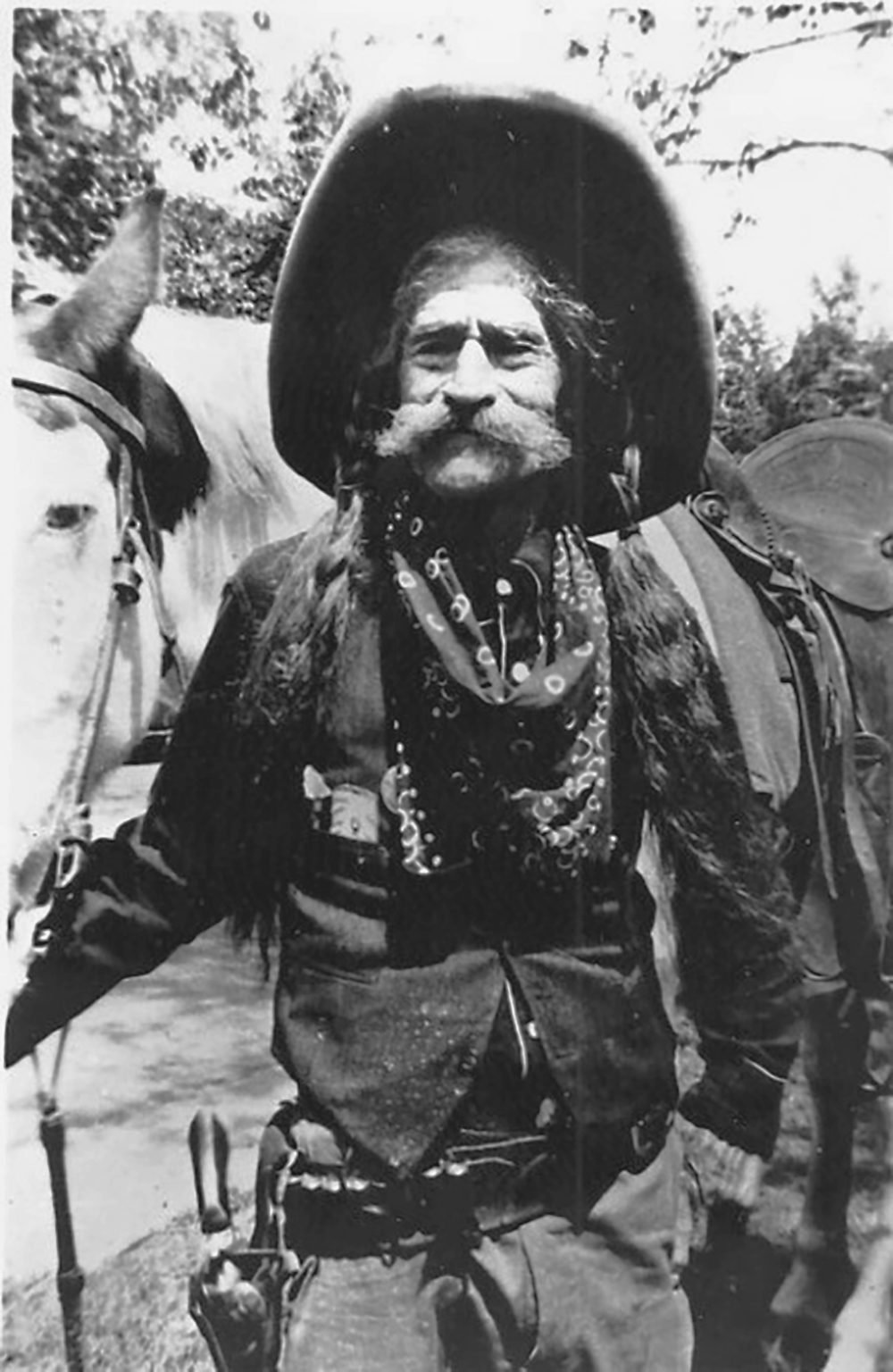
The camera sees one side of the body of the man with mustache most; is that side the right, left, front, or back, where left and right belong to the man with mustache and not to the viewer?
front

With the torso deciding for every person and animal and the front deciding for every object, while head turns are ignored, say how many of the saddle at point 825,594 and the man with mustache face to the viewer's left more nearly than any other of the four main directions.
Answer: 1

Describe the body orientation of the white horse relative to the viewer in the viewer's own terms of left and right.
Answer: facing the viewer and to the left of the viewer

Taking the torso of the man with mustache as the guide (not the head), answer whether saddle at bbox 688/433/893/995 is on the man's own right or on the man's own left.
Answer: on the man's own left

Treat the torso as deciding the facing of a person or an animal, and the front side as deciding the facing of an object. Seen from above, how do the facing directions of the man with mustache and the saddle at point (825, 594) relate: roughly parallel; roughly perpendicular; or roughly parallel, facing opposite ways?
roughly perpendicular

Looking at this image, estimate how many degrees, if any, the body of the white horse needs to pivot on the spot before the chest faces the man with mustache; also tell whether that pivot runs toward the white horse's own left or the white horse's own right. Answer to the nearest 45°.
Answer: approximately 135° to the white horse's own left

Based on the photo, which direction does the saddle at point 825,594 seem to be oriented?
to the viewer's left

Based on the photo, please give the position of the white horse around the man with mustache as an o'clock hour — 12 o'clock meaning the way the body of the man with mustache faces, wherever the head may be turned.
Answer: The white horse is roughly at 3 o'clock from the man with mustache.
